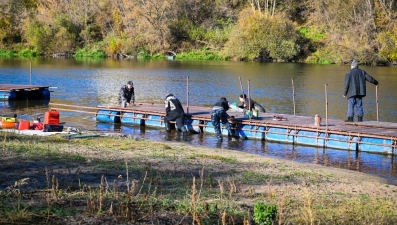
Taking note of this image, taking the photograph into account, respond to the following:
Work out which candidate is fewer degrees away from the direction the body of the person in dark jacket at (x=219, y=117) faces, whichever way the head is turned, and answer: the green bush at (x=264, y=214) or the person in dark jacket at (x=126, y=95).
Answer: the person in dark jacket

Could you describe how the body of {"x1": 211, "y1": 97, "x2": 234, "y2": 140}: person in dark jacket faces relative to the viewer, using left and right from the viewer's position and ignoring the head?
facing away from the viewer and to the right of the viewer

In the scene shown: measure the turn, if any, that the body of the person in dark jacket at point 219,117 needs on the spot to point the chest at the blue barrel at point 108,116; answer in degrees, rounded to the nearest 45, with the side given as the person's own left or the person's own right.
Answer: approximately 90° to the person's own left

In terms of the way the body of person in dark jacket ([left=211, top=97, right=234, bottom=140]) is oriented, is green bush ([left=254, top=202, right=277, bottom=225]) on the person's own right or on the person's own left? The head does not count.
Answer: on the person's own right

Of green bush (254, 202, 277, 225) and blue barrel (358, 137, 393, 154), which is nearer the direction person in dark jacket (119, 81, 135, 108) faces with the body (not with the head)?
the blue barrel

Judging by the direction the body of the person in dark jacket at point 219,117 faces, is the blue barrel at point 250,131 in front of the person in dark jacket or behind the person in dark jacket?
in front

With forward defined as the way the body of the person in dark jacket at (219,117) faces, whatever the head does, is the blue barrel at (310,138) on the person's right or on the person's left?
on the person's right
